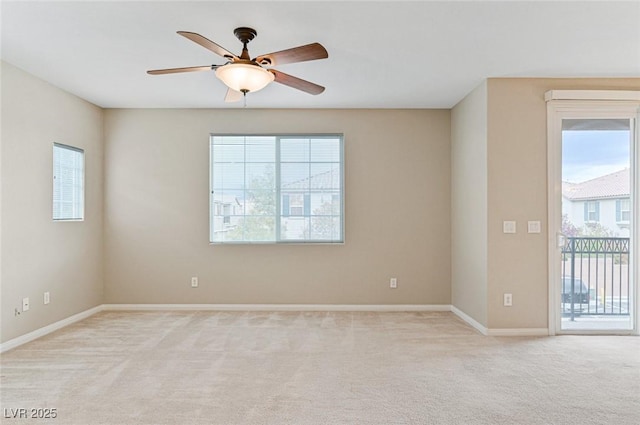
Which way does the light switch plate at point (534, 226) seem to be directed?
toward the camera

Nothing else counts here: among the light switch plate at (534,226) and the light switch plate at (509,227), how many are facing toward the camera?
2

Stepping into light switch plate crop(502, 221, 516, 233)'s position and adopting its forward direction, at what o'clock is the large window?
The large window is roughly at 3 o'clock from the light switch plate.

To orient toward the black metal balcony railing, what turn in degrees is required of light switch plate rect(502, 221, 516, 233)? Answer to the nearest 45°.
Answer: approximately 135° to its left

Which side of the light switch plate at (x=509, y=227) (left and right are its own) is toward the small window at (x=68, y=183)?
right

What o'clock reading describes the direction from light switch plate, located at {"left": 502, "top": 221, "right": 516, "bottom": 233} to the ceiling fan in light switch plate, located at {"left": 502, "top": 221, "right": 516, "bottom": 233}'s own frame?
The ceiling fan is roughly at 1 o'clock from the light switch plate.

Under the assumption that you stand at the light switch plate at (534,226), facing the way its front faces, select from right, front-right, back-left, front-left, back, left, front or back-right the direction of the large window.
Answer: right

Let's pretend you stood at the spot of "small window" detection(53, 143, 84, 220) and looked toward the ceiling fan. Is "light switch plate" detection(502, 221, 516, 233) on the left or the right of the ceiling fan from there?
left
